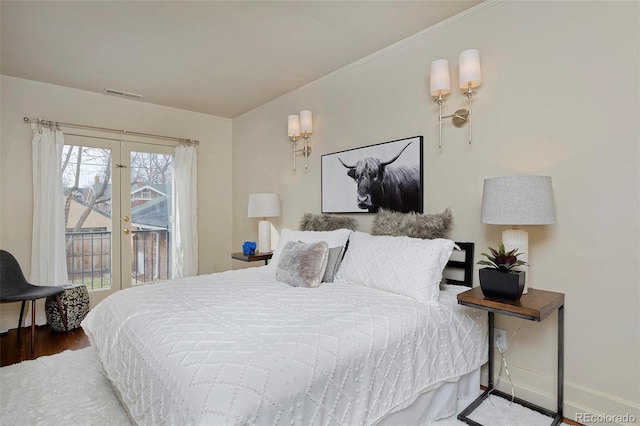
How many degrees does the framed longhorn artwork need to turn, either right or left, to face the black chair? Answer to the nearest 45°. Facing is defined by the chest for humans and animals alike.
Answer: approximately 45° to its right

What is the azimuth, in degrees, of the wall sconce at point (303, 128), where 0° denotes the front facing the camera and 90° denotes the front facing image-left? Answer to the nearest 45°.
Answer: approximately 45°

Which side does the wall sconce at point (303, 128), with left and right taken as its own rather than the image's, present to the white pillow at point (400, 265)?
left

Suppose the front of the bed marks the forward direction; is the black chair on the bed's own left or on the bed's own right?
on the bed's own right

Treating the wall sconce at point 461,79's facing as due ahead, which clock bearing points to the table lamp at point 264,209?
The table lamp is roughly at 2 o'clock from the wall sconce.

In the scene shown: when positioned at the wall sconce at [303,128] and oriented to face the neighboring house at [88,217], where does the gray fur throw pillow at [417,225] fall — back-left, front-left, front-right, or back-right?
back-left

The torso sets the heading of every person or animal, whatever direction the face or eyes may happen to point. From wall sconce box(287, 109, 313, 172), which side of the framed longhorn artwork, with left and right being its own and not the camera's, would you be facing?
right

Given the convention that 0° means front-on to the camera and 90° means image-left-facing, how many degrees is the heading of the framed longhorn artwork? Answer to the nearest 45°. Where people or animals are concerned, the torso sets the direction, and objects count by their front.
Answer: approximately 45°
